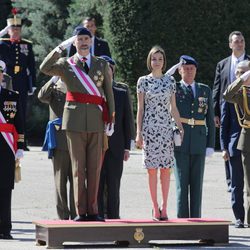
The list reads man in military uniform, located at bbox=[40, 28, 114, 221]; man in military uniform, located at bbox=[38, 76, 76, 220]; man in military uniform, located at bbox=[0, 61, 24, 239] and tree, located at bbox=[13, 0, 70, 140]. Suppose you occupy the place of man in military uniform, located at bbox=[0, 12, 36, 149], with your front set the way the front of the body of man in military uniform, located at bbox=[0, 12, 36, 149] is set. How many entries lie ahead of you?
3

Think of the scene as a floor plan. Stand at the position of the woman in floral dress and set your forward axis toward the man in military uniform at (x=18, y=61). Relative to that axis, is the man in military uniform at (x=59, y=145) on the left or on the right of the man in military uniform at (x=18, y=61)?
left

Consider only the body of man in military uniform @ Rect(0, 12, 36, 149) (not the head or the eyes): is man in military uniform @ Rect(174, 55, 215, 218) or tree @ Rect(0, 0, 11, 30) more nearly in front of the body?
the man in military uniform

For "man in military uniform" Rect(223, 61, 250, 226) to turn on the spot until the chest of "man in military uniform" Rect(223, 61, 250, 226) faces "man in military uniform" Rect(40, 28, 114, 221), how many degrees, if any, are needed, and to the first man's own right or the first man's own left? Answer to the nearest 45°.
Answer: approximately 45° to the first man's own right

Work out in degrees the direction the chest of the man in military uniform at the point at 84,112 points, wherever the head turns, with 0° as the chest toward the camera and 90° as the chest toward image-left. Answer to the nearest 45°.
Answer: approximately 0°

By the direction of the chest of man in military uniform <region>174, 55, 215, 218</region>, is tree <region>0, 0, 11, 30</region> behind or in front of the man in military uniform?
behind

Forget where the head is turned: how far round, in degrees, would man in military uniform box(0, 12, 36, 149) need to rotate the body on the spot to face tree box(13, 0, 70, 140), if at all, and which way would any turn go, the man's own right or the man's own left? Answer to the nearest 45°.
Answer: approximately 180°

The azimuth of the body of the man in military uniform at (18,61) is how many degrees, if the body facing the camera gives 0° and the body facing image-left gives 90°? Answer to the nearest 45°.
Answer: approximately 0°
